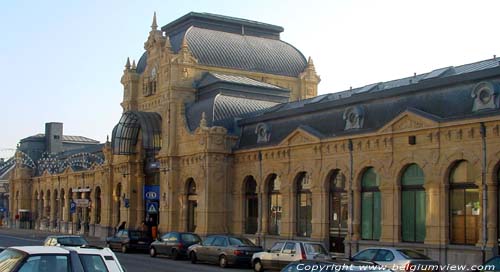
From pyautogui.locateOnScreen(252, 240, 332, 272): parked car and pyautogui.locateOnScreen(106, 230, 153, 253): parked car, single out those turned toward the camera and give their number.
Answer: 0

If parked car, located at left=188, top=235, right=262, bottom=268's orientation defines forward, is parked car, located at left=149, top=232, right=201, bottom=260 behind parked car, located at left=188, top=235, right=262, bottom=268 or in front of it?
in front

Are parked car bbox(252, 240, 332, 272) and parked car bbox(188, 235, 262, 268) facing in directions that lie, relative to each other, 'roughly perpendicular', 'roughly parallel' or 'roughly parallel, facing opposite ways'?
roughly parallel

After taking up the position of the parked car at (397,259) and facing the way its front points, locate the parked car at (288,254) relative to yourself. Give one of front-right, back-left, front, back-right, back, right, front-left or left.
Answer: front

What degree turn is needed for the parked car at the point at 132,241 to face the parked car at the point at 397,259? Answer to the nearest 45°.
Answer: approximately 135° to its left

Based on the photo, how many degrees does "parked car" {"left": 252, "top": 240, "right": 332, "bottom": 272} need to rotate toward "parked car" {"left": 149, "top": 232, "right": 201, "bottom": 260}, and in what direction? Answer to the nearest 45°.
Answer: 0° — it already faces it

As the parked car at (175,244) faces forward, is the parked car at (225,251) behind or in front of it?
behind

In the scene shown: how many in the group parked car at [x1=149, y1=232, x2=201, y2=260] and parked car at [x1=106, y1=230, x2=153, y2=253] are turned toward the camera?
0

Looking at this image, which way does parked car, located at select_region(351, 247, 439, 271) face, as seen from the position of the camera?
facing away from the viewer and to the left of the viewer

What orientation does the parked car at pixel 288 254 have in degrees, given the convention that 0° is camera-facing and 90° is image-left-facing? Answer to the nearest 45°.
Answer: approximately 135°
